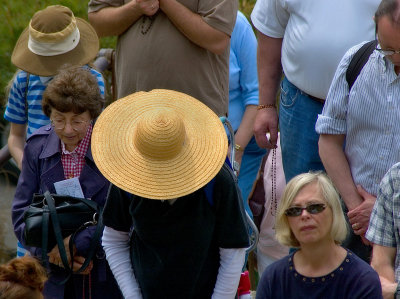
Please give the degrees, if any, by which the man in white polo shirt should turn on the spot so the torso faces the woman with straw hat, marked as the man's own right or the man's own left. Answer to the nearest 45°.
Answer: approximately 45° to the man's own right

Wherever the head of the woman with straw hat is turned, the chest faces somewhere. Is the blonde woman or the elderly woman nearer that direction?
the blonde woman

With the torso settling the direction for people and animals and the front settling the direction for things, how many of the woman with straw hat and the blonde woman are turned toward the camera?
2

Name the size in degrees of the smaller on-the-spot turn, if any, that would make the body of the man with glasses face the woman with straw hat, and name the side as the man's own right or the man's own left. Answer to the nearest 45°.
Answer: approximately 45° to the man's own right

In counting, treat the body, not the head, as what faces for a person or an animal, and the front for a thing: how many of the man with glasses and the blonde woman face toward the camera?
2

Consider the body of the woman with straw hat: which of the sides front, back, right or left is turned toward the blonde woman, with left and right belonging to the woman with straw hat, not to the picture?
left

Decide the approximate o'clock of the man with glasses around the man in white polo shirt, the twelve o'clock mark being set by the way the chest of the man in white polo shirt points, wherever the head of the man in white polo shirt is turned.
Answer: The man with glasses is roughly at 12 o'clock from the man in white polo shirt.

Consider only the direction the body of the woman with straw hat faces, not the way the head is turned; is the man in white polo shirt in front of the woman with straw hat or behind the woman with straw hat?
behind

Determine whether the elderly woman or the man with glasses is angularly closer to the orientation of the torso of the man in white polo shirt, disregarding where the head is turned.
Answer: the man with glasses

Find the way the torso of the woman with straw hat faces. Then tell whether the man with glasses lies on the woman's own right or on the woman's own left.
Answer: on the woman's own left
